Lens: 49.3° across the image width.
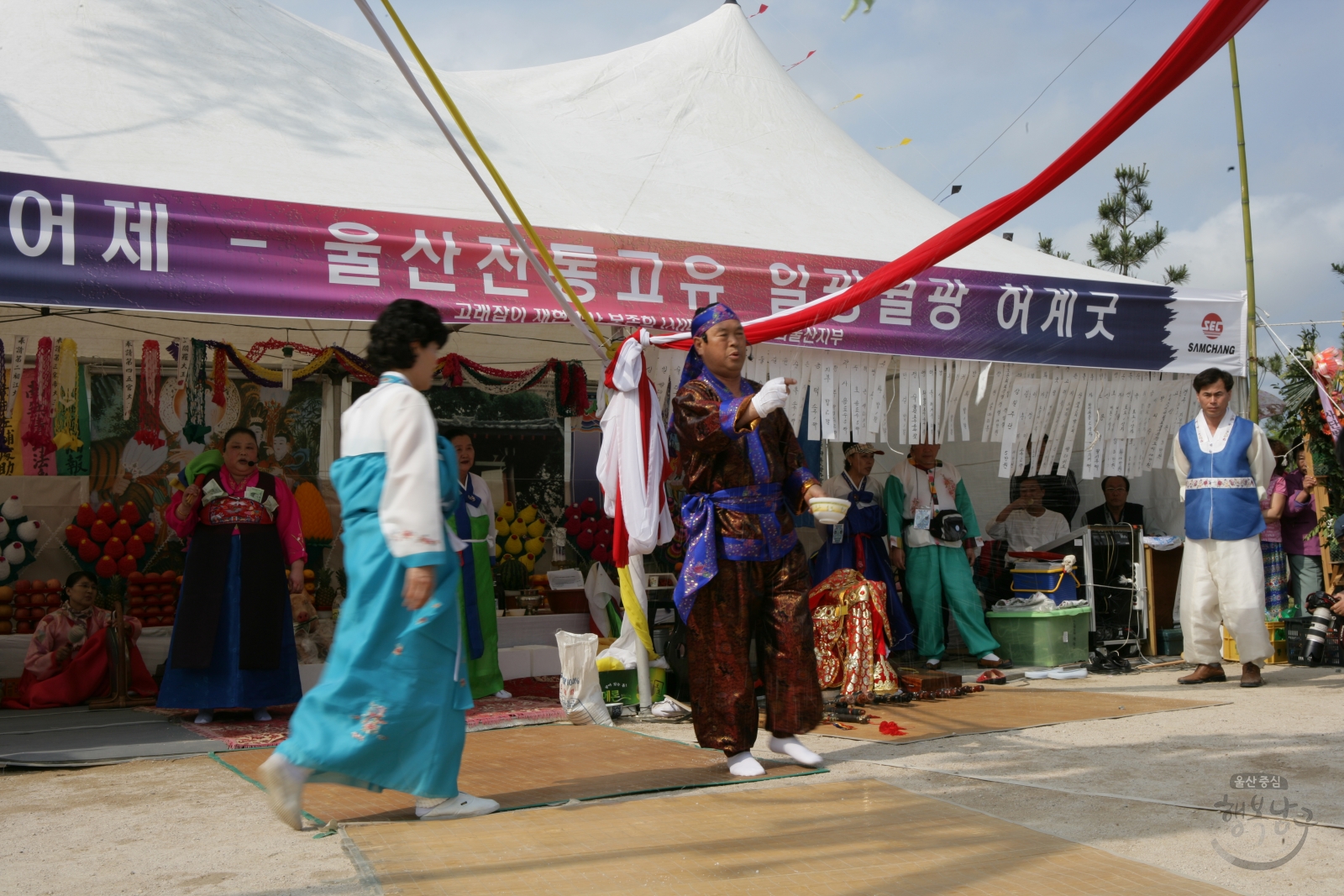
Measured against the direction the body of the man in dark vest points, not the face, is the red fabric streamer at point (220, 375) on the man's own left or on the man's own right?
on the man's own right

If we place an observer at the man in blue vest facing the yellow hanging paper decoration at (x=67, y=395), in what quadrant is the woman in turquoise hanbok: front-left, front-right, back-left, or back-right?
front-left

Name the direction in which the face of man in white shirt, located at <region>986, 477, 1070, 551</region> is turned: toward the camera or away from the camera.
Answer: toward the camera

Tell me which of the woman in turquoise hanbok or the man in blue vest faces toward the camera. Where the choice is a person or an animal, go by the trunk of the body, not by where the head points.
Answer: the man in blue vest

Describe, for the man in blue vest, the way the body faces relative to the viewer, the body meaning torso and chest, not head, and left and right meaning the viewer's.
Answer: facing the viewer

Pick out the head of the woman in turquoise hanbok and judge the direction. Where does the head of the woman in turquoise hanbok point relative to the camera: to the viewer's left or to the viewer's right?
to the viewer's right

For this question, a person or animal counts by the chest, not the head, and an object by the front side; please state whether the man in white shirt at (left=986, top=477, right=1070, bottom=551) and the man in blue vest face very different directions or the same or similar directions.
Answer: same or similar directions

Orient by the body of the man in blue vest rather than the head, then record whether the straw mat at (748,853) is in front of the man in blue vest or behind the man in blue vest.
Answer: in front

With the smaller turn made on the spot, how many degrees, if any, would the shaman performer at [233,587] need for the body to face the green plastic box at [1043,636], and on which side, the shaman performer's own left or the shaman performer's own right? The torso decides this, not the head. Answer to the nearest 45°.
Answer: approximately 90° to the shaman performer's own left

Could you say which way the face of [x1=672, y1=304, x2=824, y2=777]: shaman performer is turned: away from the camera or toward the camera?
toward the camera

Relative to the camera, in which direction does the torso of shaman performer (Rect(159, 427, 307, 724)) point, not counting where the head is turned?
toward the camera

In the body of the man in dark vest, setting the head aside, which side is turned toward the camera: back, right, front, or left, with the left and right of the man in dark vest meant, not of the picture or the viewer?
front
